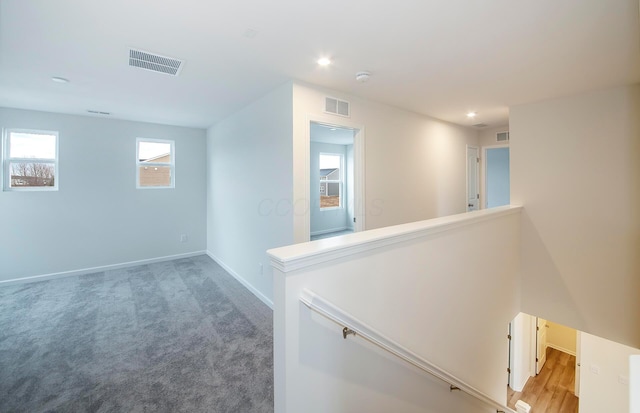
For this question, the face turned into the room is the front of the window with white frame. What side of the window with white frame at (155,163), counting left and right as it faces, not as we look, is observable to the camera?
front

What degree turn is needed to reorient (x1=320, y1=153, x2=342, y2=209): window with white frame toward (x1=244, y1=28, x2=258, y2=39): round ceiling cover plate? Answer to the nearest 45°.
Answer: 0° — it already faces it

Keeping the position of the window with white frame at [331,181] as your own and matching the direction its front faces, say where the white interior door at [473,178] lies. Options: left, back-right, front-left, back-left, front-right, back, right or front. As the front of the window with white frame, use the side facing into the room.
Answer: front-left

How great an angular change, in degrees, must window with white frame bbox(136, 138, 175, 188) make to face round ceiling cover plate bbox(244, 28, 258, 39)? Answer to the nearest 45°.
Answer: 0° — it already faces it

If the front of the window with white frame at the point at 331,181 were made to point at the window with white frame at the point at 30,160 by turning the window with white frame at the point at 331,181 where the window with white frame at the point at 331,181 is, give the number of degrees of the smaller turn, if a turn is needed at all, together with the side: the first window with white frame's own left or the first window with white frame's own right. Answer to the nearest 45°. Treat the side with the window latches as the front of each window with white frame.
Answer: approximately 45° to the first window with white frame's own right

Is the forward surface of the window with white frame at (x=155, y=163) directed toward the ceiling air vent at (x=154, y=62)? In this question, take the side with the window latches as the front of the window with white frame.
yes

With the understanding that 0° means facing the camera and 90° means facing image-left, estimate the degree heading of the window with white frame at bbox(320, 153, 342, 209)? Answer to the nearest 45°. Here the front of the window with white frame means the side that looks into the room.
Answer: approximately 0°

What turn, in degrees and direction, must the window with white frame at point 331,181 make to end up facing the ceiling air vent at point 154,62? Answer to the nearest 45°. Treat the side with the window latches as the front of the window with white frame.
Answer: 0° — it already faces it

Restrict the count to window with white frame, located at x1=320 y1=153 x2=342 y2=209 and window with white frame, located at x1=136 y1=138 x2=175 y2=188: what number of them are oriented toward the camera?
2
